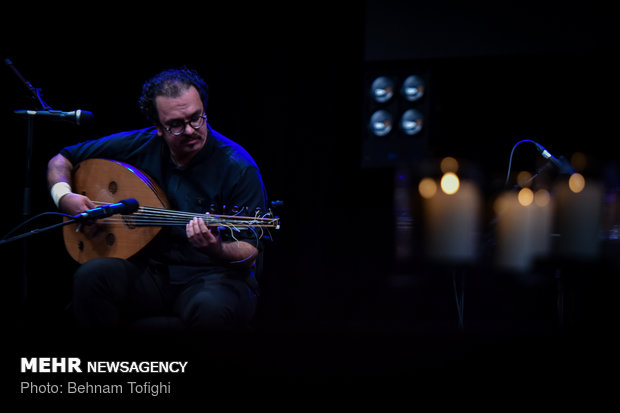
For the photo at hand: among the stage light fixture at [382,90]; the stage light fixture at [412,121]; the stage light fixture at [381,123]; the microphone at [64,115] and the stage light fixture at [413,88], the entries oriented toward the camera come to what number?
4

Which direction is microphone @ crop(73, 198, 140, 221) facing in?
to the viewer's right

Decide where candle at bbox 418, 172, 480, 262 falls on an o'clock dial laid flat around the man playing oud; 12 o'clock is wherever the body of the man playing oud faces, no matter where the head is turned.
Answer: The candle is roughly at 8 o'clock from the man playing oud.

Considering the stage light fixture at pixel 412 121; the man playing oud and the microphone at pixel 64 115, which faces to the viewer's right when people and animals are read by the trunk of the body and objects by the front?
the microphone

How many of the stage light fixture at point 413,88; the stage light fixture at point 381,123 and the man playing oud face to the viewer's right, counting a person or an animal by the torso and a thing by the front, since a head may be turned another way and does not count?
0

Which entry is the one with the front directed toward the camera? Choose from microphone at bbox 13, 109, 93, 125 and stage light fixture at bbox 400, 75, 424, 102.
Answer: the stage light fixture

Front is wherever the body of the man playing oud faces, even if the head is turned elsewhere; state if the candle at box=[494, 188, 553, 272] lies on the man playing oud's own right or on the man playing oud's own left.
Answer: on the man playing oud's own left

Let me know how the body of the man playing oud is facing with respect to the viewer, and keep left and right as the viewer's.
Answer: facing the viewer

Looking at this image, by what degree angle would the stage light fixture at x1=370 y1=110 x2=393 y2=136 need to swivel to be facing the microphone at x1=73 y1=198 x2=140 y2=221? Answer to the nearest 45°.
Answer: approximately 45° to its right

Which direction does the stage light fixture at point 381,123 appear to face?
toward the camera

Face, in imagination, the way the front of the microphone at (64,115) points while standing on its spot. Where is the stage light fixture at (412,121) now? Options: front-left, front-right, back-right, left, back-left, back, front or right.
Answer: front

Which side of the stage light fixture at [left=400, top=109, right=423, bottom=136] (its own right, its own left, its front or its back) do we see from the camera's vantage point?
front

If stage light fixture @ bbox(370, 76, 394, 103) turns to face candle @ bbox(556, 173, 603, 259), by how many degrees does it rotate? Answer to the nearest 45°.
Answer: approximately 90° to its left

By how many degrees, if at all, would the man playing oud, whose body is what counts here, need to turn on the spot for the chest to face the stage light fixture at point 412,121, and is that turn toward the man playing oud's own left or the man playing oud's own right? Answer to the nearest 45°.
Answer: approximately 135° to the man playing oud's own left

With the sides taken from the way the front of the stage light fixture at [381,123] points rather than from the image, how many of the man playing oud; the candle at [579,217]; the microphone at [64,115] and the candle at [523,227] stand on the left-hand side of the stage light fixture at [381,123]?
2

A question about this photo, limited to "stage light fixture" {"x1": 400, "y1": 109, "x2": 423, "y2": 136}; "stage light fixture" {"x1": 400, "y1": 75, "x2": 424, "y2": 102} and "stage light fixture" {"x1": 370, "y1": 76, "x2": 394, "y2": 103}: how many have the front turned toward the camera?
3
